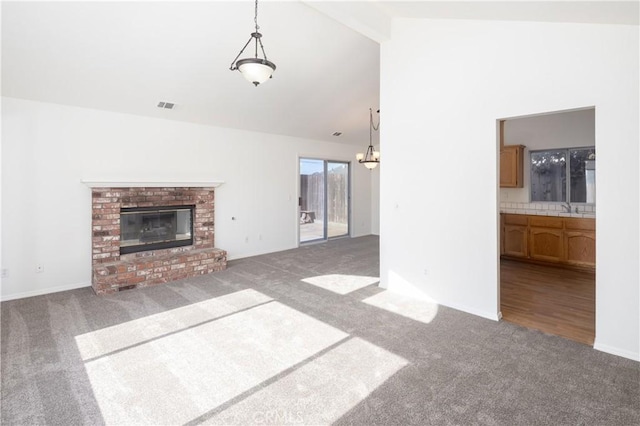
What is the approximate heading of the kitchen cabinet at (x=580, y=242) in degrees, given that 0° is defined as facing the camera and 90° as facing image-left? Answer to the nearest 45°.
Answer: approximately 0°

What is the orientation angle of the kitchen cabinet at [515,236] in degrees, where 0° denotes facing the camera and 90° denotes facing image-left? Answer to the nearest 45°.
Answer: approximately 0°

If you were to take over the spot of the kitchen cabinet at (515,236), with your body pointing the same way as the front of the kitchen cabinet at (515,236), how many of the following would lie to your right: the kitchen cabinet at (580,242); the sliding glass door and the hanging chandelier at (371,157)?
2

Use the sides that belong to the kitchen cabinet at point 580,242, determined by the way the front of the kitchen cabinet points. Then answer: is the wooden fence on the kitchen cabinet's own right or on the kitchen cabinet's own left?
on the kitchen cabinet's own right

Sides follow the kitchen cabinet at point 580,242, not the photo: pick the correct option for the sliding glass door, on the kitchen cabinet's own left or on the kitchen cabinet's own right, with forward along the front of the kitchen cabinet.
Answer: on the kitchen cabinet's own right

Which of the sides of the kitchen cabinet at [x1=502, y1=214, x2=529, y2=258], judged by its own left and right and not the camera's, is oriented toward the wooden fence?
right

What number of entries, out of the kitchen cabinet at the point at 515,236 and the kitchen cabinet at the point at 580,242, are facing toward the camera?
2

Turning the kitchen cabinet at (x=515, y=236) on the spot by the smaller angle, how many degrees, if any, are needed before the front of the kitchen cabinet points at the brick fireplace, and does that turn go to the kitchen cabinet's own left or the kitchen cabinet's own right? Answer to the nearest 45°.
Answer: approximately 45° to the kitchen cabinet's own right
